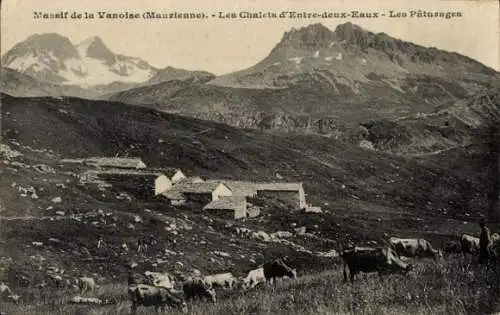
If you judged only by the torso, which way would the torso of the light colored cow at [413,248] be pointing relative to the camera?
to the viewer's right

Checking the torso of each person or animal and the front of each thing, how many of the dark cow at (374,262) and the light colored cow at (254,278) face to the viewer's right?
1

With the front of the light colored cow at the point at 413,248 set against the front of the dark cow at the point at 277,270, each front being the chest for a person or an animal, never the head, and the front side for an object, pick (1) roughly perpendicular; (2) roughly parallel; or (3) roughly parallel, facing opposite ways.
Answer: roughly parallel

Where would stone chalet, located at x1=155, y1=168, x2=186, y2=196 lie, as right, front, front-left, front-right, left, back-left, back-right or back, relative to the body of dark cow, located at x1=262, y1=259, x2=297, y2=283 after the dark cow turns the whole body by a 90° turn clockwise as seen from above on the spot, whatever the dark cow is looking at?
back-right

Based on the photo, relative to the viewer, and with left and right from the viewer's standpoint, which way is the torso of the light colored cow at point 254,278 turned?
facing the viewer and to the left of the viewer

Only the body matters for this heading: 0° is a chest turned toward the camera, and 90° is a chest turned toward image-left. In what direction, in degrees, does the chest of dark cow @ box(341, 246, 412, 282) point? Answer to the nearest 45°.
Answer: approximately 270°
